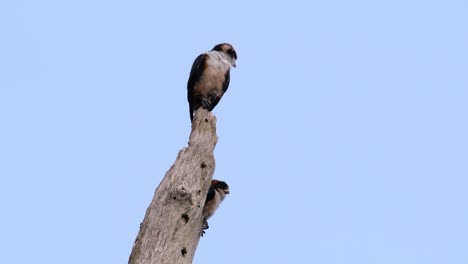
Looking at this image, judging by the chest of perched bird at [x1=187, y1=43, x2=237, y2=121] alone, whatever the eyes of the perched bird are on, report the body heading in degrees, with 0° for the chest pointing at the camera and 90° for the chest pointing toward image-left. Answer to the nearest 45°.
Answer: approximately 315°
